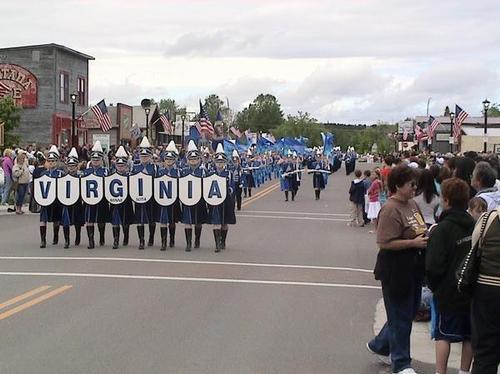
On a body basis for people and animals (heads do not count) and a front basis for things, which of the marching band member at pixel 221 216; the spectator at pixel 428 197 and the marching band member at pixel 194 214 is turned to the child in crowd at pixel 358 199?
the spectator

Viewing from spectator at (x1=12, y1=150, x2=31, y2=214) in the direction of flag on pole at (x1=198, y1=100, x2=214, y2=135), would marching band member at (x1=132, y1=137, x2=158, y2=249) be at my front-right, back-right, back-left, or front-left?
back-right

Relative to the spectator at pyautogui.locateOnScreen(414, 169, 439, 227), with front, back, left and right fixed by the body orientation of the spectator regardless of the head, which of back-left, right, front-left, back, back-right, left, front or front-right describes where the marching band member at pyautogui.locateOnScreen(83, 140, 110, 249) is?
front-left

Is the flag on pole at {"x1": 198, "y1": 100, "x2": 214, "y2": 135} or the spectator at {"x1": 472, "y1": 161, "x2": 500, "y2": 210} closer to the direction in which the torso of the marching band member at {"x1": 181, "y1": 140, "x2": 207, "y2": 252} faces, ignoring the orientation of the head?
the spectator

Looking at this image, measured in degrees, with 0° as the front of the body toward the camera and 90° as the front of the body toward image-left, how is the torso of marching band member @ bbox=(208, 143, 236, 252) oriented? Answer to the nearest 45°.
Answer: approximately 0°

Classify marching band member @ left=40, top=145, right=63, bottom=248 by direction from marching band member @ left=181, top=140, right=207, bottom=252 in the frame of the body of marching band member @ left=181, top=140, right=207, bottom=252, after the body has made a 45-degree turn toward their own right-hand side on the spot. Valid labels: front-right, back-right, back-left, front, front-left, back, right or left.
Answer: front-right

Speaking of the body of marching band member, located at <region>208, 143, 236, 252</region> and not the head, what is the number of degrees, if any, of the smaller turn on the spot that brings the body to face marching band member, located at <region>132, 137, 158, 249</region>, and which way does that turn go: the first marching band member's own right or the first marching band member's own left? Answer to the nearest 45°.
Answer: approximately 90° to the first marching band member's own right

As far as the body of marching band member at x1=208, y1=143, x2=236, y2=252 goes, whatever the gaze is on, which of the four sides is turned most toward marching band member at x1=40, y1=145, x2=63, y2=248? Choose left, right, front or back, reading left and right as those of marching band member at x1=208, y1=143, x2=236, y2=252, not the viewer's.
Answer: right

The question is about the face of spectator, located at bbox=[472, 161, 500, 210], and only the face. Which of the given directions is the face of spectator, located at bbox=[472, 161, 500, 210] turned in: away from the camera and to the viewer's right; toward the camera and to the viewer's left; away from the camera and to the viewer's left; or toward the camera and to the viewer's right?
away from the camera and to the viewer's left

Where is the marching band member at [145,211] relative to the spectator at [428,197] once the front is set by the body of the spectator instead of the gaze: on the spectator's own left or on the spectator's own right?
on the spectator's own left

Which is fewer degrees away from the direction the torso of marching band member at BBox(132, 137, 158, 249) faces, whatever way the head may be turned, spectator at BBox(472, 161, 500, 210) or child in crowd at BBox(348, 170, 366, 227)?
the spectator

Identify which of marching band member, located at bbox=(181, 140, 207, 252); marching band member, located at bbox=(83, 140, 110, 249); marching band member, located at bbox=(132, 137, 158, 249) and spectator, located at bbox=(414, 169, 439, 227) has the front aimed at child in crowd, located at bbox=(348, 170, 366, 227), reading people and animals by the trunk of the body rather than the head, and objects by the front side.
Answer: the spectator
